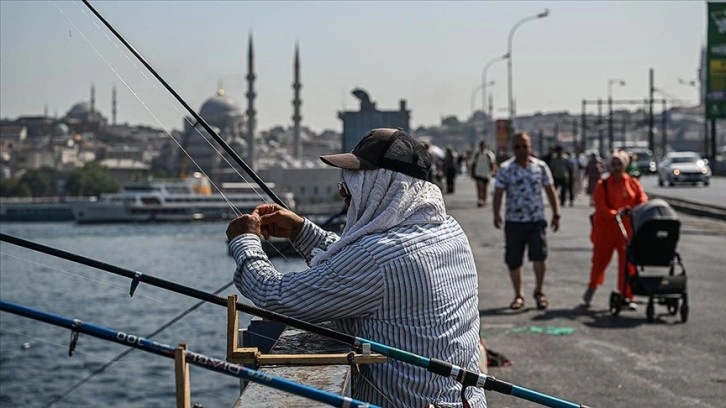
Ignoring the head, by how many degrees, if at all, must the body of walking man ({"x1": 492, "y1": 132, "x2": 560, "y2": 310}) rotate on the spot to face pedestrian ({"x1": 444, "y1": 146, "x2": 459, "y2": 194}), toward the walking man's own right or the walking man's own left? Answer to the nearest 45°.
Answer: approximately 180°

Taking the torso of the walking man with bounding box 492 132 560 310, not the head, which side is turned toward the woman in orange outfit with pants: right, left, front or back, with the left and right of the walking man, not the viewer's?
left

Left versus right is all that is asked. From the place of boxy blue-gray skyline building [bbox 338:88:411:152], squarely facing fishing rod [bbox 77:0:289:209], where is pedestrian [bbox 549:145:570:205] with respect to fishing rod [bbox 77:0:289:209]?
left

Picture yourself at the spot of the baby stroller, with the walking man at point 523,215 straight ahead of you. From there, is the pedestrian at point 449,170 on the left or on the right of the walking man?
right

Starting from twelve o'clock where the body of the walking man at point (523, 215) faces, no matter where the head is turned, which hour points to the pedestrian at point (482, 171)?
The pedestrian is roughly at 6 o'clock from the walking man.

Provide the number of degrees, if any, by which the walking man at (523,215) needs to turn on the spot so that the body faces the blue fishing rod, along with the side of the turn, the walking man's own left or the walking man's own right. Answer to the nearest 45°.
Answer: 0° — they already face it

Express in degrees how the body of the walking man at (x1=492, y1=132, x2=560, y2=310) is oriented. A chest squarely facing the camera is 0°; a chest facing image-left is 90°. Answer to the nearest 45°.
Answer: approximately 0°

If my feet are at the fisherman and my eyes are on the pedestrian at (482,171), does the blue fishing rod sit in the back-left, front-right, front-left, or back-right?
back-left

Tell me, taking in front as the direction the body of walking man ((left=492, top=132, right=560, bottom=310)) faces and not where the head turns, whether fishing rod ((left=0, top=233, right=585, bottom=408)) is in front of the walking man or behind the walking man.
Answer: in front

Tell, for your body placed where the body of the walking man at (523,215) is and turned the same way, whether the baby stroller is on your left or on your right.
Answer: on your left

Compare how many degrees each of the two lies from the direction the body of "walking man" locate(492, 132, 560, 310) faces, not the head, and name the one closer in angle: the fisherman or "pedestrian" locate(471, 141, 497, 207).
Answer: the fisherman

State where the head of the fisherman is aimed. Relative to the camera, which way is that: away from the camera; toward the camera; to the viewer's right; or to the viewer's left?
to the viewer's left

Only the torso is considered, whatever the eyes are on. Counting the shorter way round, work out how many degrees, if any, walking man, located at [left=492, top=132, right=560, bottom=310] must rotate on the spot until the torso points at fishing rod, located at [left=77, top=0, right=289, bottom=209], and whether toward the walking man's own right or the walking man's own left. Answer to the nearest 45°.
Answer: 0° — they already face it

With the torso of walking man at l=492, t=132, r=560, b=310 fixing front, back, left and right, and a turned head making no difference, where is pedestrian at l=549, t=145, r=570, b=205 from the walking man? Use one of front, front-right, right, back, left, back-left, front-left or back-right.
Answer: back

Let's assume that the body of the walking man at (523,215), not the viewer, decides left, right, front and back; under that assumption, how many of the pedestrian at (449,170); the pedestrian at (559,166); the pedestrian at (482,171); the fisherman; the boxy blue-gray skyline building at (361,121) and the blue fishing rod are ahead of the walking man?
2

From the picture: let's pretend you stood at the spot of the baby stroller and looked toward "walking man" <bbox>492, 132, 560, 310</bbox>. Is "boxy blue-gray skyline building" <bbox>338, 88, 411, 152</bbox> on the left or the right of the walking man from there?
right
